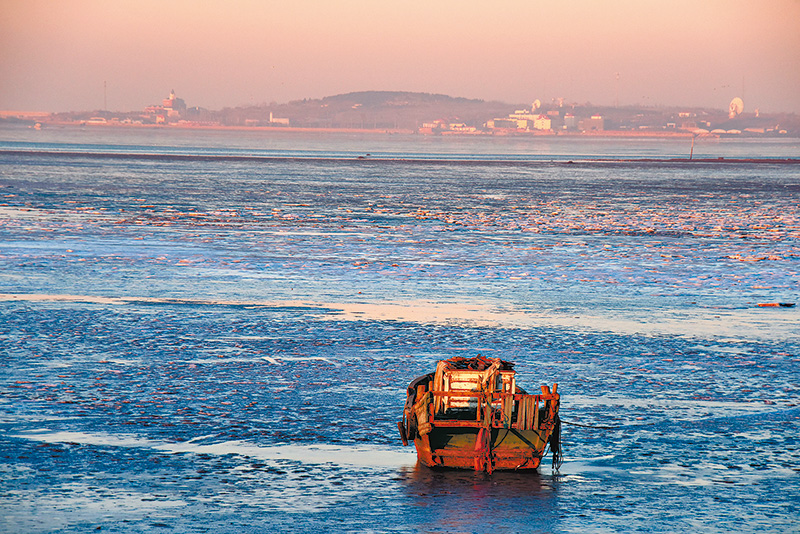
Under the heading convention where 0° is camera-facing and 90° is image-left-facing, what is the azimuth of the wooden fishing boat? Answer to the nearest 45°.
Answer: approximately 180°
